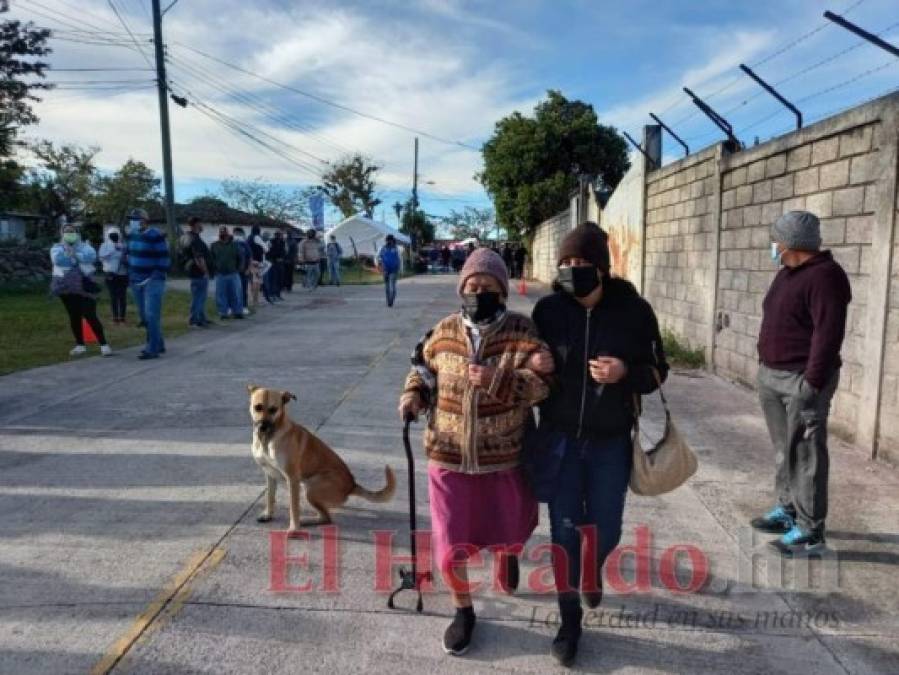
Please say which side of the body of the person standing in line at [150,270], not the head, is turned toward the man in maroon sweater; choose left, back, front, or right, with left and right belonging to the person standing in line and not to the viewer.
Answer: left

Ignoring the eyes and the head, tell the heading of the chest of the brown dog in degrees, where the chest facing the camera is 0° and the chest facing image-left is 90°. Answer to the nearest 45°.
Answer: approximately 45°

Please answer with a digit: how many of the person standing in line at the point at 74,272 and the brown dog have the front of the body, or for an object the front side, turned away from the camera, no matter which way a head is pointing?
0

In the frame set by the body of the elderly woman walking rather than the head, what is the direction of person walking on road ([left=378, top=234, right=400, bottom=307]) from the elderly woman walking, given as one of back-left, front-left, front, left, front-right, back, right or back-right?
back

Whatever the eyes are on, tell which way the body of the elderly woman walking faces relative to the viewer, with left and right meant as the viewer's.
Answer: facing the viewer

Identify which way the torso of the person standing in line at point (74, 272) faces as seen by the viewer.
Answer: toward the camera

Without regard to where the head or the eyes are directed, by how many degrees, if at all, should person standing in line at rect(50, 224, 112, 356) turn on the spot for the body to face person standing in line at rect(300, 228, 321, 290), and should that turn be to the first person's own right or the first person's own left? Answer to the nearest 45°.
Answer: approximately 135° to the first person's own left

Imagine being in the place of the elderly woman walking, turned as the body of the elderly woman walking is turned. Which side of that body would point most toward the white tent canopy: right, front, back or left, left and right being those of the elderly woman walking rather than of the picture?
back

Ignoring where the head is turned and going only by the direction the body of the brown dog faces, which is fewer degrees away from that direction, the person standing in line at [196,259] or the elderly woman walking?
the elderly woman walking
